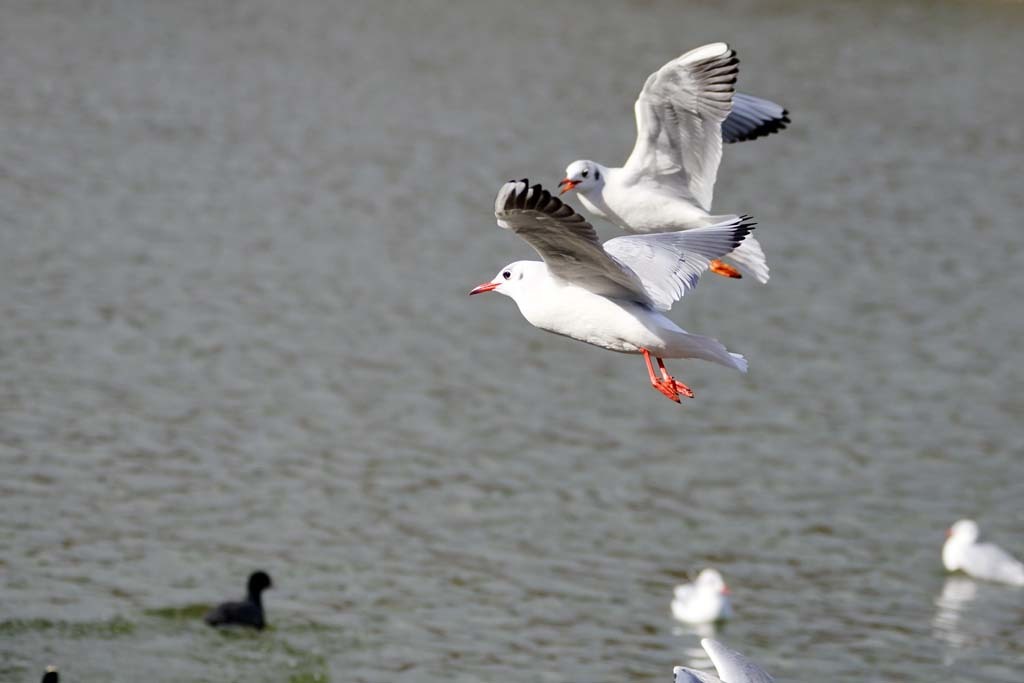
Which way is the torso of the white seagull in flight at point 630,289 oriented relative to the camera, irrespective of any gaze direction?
to the viewer's left

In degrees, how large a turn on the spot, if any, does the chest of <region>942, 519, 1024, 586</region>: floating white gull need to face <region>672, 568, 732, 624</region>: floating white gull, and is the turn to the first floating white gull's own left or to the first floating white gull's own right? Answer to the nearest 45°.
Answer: approximately 45° to the first floating white gull's own left

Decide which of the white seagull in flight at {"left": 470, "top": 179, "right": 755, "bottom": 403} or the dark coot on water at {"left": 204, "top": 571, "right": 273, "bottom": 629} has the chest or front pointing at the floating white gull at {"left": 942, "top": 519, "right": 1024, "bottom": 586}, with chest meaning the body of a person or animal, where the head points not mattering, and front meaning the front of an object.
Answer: the dark coot on water

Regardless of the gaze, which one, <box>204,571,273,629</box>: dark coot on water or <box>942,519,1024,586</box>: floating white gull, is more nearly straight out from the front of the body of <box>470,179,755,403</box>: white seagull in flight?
the dark coot on water

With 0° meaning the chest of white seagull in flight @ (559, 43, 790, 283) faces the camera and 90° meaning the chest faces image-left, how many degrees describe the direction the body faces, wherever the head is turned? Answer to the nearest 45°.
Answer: approximately 90°

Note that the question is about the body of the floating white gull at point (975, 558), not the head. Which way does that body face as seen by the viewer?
to the viewer's left

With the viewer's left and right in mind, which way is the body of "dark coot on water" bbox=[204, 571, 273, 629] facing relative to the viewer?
facing to the right of the viewer

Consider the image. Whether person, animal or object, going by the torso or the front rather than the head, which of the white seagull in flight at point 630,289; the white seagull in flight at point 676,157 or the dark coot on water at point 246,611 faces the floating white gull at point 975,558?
the dark coot on water
